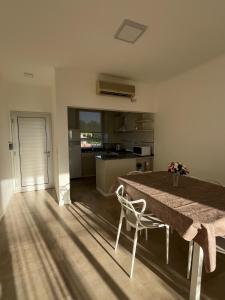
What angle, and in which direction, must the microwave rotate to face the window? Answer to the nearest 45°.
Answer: approximately 90° to its right

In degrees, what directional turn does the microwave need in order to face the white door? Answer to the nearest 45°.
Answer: approximately 45° to its right

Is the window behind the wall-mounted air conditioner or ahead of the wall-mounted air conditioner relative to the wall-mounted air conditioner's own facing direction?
behind

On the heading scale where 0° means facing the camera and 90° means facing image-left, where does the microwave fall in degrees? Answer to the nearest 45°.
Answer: approximately 45°

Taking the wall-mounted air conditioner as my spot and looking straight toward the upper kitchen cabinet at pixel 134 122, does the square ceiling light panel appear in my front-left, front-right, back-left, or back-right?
back-right

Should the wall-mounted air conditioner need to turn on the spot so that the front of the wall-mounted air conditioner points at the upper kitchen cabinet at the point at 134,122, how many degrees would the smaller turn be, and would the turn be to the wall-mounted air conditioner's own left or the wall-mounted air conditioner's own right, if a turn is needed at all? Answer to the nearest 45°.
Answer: approximately 135° to the wall-mounted air conditioner's own left
